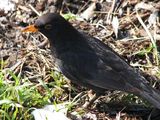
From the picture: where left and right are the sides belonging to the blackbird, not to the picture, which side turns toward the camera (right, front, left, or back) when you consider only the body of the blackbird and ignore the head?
left
